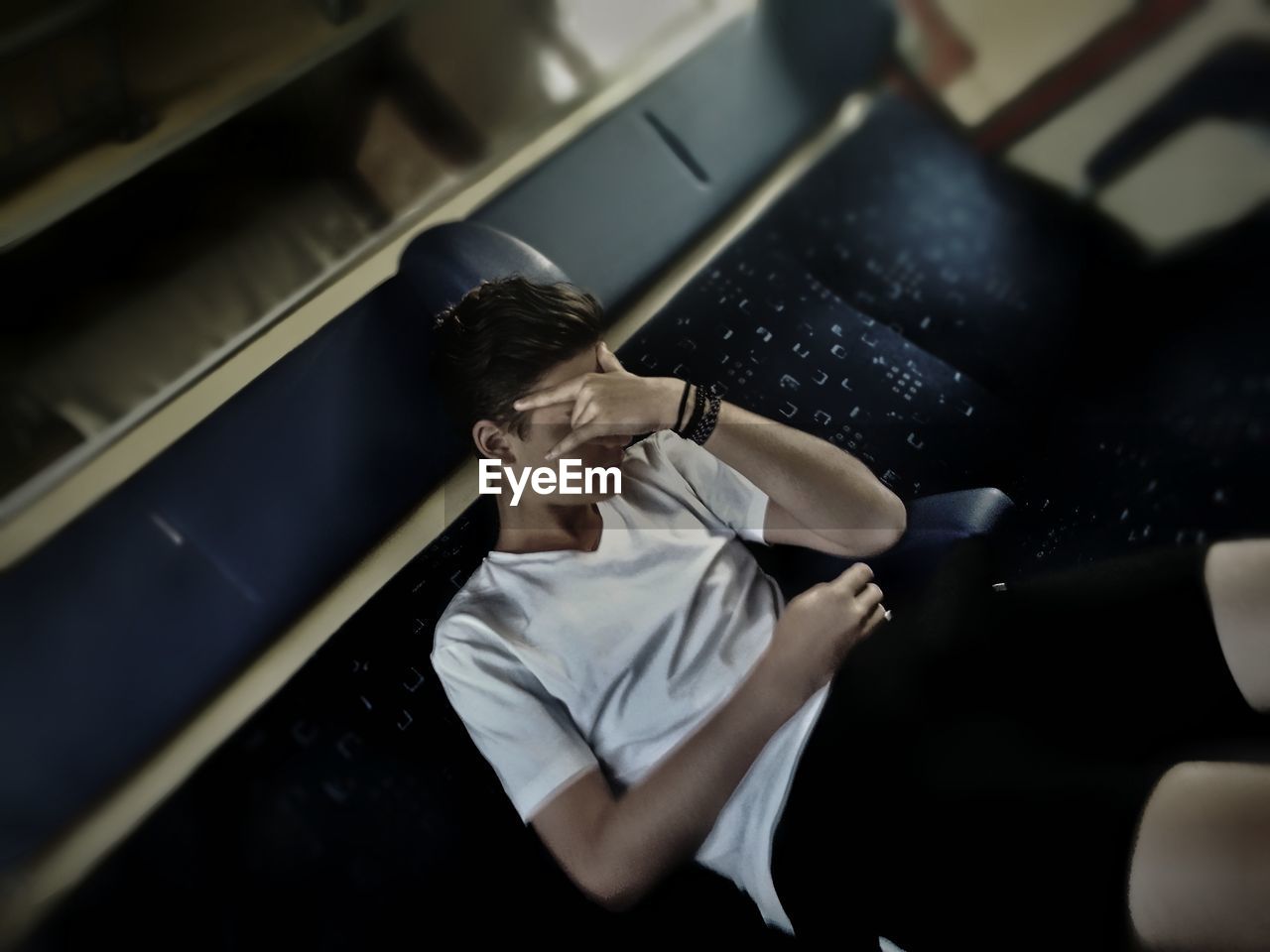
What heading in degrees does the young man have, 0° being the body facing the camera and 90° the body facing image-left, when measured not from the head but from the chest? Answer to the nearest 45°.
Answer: approximately 315°
